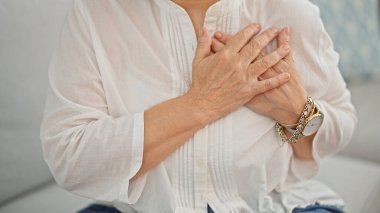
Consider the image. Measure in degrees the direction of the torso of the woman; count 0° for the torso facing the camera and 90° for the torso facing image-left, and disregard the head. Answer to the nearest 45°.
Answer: approximately 0°

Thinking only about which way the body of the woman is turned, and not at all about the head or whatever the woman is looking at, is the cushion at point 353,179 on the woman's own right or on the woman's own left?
on the woman's own left

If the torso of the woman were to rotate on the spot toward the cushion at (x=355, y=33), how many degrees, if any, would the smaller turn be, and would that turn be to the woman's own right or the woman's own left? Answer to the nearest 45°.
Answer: approximately 135° to the woman's own left

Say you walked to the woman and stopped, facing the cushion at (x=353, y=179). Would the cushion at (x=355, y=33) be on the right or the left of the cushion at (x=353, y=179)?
left
